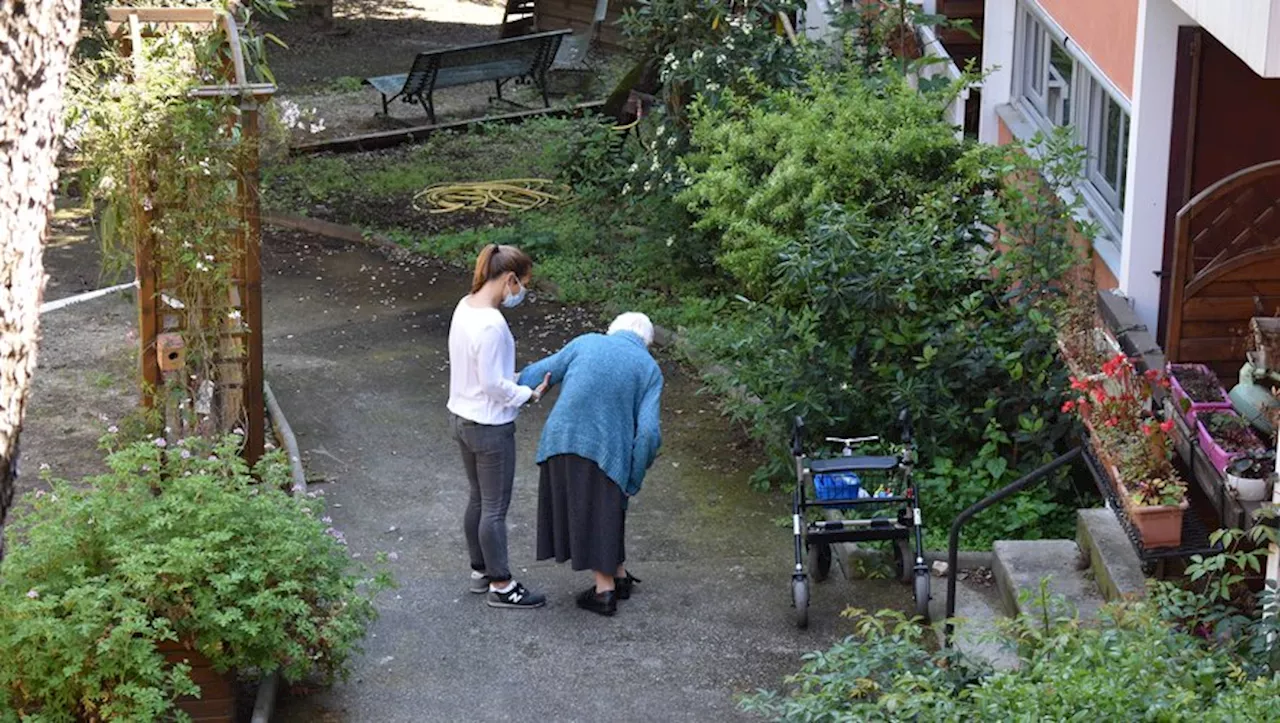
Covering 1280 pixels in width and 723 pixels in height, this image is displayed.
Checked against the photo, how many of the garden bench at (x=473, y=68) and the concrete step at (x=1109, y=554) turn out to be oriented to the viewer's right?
0

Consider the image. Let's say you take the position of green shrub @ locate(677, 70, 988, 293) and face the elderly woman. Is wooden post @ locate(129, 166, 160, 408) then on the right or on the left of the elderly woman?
right

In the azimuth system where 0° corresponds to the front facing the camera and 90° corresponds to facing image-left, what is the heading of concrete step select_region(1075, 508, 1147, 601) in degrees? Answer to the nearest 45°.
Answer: approximately 90°

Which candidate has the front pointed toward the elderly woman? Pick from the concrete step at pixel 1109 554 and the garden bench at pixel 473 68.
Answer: the concrete step

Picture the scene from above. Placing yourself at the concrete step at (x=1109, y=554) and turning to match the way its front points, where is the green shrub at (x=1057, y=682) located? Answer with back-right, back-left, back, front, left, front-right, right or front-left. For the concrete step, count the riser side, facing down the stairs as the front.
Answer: left
